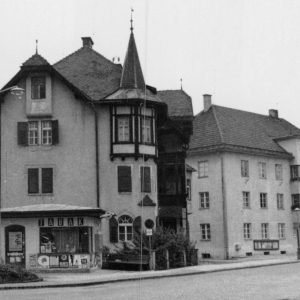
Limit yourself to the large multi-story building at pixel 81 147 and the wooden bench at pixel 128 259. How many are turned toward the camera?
2

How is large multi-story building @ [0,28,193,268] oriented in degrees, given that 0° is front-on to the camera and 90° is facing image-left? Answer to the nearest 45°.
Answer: approximately 0°

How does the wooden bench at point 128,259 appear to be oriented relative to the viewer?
toward the camera

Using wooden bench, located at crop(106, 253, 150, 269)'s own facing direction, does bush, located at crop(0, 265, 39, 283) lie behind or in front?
in front

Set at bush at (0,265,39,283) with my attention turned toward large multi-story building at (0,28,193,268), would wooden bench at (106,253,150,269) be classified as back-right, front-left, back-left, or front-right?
front-right

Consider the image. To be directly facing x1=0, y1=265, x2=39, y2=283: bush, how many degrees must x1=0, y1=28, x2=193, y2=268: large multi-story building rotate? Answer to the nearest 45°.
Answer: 0° — it already faces it
